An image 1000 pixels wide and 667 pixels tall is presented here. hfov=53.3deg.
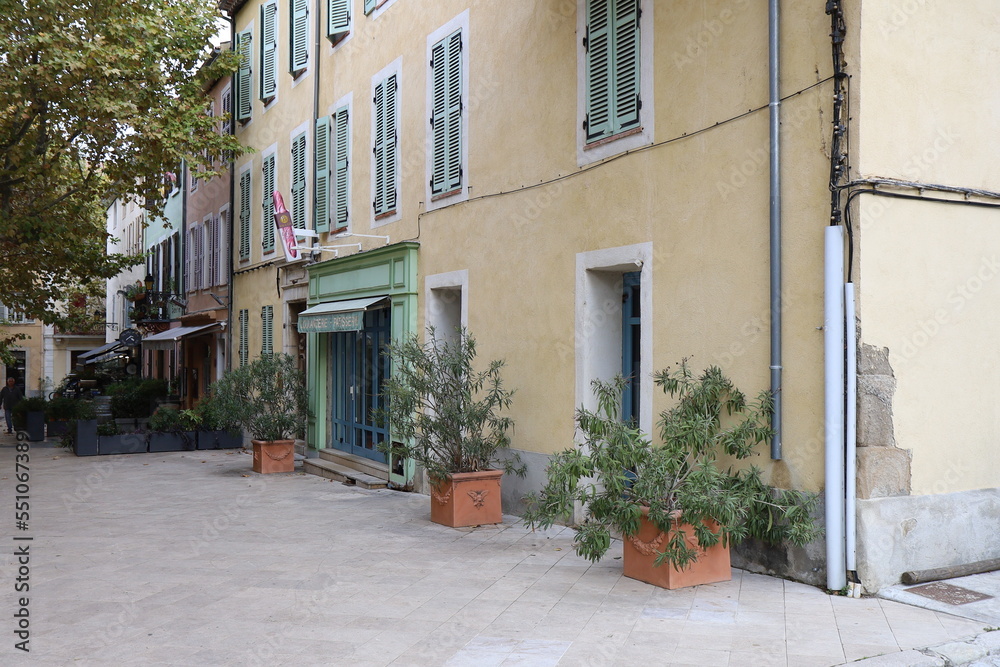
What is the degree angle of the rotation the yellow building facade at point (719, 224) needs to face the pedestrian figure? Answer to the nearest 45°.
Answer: approximately 90° to its right

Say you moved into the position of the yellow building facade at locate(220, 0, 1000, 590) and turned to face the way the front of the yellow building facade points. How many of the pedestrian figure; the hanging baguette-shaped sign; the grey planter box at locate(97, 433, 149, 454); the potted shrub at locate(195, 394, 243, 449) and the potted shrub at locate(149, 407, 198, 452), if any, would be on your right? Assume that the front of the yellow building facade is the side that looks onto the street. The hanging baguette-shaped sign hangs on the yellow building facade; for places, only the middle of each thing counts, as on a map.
5

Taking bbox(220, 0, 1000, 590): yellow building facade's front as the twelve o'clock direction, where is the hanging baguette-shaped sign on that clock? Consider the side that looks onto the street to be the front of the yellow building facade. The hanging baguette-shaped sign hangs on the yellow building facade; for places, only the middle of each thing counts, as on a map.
The hanging baguette-shaped sign is roughly at 3 o'clock from the yellow building facade.

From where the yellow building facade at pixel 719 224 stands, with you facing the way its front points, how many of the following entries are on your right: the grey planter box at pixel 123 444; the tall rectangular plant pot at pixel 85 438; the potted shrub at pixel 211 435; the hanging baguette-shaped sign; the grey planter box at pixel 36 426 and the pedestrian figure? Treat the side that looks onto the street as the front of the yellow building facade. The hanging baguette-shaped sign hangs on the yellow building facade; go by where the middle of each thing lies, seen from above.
6

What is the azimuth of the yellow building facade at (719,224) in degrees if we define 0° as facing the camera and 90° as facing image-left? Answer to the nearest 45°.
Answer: approximately 45°

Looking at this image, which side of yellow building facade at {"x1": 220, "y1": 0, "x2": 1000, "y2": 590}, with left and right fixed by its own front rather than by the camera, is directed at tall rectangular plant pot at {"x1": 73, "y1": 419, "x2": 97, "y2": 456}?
right

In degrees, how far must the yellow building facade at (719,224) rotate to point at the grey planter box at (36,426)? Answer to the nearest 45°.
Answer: approximately 90° to its right

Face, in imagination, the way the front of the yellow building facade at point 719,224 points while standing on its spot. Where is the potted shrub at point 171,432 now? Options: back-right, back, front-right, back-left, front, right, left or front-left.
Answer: right

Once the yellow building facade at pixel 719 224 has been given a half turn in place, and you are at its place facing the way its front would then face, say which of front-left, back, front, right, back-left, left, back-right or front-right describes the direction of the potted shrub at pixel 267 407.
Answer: left

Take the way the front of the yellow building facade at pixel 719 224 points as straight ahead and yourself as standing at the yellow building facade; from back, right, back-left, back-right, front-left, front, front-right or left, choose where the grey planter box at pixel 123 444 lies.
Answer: right

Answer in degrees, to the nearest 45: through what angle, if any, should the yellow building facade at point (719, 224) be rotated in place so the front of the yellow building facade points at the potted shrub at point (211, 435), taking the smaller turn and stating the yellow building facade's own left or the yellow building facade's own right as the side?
approximately 90° to the yellow building facade's own right
